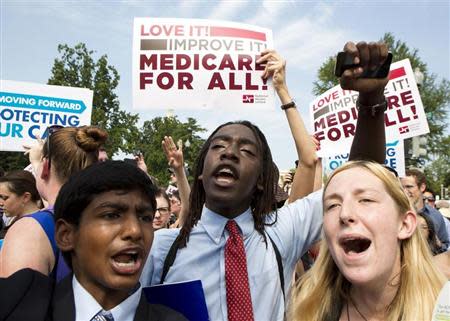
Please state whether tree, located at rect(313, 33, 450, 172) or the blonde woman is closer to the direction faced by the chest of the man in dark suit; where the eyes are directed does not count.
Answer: the blonde woman

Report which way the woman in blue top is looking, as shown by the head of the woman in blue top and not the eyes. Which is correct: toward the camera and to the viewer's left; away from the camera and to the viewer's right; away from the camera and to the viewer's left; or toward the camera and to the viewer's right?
away from the camera and to the viewer's left

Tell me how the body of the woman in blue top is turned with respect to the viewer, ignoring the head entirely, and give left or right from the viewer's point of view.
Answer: facing away from the viewer and to the left of the viewer

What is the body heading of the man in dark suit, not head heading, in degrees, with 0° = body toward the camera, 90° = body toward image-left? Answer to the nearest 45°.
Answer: approximately 315°

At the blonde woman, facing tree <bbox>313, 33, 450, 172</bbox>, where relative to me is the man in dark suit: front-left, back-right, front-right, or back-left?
back-left

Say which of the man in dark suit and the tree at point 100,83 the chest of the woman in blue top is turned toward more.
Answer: the tree

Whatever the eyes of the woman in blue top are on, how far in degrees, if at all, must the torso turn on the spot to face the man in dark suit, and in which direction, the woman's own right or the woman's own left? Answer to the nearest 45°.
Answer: approximately 135° to the woman's own left

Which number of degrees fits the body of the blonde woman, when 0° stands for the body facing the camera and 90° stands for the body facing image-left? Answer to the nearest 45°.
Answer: approximately 45°

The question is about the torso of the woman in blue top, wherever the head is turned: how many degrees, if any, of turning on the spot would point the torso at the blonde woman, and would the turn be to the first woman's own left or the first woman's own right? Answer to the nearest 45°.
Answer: approximately 180°
